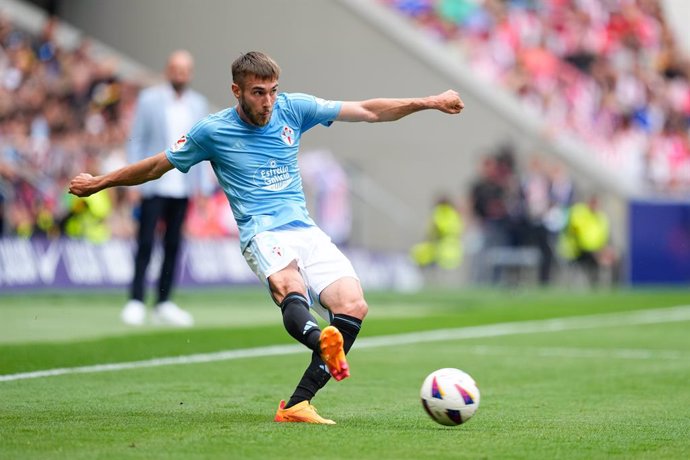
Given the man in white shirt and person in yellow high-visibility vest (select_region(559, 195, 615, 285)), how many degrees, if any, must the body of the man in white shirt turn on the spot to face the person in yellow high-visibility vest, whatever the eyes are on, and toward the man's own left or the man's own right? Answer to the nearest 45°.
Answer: approximately 90° to the man's own left

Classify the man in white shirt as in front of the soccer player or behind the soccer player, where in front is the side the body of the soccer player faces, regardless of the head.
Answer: behind

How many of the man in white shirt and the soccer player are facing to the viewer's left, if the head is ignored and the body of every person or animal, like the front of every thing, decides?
0

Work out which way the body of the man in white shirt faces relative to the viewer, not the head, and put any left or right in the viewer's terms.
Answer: facing the viewer and to the right of the viewer

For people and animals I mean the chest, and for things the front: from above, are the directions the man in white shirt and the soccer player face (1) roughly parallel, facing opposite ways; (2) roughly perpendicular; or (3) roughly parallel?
roughly parallel

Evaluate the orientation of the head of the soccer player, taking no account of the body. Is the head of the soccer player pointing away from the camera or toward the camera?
toward the camera

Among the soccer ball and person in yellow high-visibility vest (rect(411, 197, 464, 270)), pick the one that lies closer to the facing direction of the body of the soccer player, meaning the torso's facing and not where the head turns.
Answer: the soccer ball

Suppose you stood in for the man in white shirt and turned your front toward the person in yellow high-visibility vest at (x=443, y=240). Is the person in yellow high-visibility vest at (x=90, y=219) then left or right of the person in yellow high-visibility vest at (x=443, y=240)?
left
